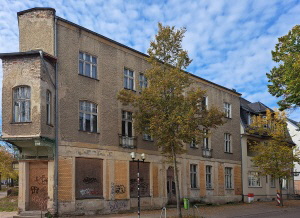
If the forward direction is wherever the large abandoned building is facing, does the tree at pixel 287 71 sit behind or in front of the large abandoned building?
in front

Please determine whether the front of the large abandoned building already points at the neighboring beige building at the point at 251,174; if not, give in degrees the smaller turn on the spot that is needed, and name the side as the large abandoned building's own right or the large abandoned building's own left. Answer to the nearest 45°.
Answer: approximately 90° to the large abandoned building's own left

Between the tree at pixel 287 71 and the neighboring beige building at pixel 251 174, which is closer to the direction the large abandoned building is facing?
the tree

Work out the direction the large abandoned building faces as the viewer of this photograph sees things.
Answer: facing the viewer and to the right of the viewer

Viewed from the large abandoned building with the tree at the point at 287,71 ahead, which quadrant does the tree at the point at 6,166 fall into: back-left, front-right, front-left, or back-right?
back-left
